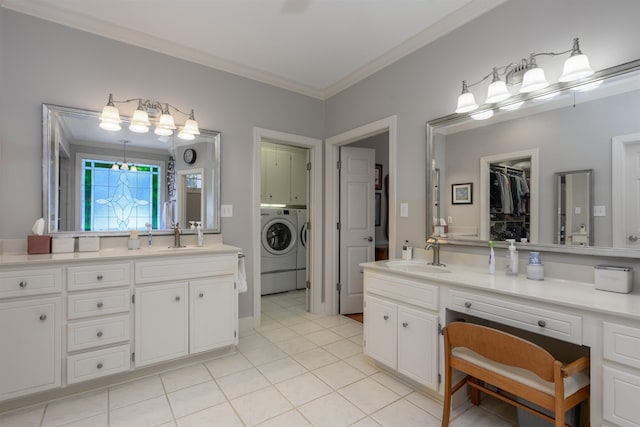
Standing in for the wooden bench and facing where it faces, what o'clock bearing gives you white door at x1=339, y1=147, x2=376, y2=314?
The white door is roughly at 9 o'clock from the wooden bench.

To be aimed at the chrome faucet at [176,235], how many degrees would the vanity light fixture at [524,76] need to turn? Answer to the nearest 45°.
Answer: approximately 45° to its right

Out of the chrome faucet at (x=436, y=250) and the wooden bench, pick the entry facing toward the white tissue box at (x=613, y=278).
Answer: the wooden bench

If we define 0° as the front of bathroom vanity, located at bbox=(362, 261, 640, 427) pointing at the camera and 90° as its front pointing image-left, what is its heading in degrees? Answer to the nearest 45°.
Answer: approximately 45°

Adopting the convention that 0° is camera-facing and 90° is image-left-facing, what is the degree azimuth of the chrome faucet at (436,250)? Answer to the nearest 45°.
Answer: approximately 45°

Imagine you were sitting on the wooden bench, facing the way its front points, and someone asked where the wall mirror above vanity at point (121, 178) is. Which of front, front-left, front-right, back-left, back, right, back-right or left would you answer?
back-left

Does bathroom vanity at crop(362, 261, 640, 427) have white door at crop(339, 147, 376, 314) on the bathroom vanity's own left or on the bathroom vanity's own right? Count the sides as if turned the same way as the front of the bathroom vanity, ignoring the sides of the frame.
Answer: on the bathroom vanity's own right

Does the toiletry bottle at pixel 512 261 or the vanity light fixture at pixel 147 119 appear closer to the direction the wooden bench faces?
the toiletry bottle

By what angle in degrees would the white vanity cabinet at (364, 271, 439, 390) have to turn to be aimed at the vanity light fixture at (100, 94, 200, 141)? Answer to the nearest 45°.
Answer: approximately 45° to its right

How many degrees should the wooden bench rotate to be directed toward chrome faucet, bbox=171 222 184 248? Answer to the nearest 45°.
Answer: approximately 135° to its left

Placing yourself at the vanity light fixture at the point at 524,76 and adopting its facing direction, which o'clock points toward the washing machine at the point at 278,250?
The washing machine is roughly at 2 o'clock from the vanity light fixture.

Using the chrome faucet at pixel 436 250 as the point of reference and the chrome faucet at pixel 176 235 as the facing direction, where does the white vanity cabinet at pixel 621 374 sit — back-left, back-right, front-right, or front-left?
back-left

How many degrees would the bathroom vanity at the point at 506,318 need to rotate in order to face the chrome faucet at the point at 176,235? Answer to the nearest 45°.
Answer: approximately 45° to its right

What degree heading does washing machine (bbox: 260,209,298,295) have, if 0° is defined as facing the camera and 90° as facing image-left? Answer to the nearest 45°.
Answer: approximately 315°
